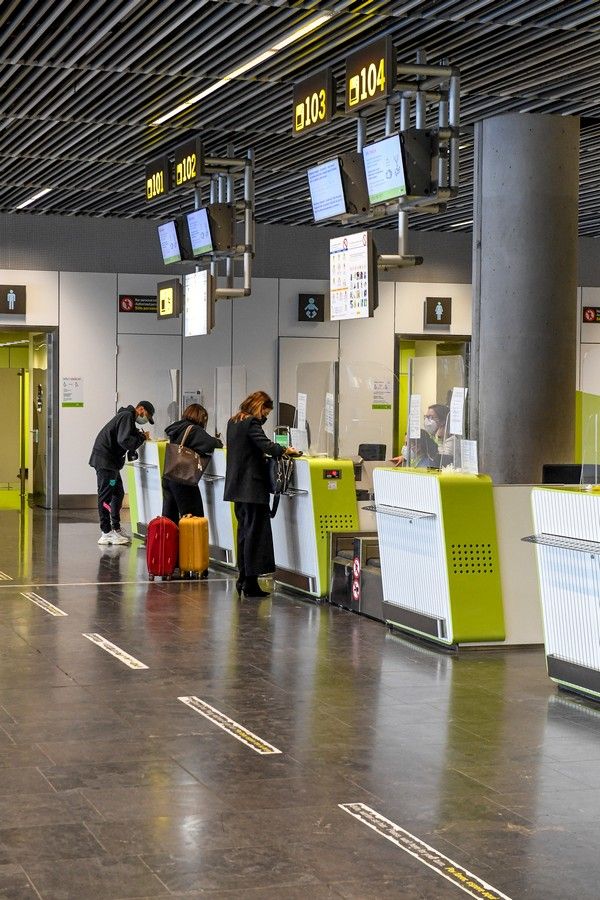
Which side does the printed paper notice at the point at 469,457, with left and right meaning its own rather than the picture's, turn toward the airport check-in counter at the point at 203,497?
right

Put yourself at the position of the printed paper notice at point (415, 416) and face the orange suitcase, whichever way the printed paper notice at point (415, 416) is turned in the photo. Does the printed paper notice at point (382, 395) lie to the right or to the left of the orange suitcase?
right

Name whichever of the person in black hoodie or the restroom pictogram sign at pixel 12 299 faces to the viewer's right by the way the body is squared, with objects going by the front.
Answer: the person in black hoodie

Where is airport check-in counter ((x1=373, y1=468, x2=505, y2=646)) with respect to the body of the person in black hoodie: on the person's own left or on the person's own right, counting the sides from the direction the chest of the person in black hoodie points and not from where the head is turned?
on the person's own right

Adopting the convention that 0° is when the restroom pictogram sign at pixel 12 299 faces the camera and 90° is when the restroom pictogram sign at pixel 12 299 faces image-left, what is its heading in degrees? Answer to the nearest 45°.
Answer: approximately 0°

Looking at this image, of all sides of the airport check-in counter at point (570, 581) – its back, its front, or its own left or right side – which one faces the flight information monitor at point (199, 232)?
right
